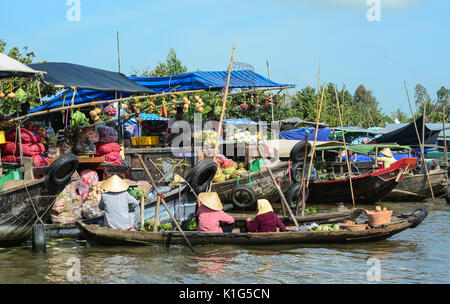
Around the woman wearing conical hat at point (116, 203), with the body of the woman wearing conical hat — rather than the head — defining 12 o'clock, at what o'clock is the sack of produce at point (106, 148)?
The sack of produce is roughly at 12 o'clock from the woman wearing conical hat.

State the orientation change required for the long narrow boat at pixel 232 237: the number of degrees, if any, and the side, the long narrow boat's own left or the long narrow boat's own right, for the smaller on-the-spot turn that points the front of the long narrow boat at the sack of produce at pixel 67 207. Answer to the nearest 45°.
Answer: approximately 180°

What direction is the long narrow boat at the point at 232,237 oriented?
to the viewer's right

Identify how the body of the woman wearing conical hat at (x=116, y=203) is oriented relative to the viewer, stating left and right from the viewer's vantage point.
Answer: facing away from the viewer

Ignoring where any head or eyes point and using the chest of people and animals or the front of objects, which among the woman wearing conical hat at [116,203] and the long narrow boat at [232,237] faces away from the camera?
the woman wearing conical hat

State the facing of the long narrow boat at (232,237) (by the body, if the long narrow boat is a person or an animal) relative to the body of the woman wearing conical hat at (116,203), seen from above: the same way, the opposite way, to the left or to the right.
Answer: to the right

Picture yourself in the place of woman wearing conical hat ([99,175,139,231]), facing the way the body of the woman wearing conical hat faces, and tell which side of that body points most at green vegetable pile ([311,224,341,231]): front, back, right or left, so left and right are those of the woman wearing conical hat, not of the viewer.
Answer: right

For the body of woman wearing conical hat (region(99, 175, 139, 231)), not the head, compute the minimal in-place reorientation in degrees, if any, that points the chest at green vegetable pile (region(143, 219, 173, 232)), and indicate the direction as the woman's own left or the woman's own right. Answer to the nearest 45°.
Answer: approximately 45° to the woman's own right
